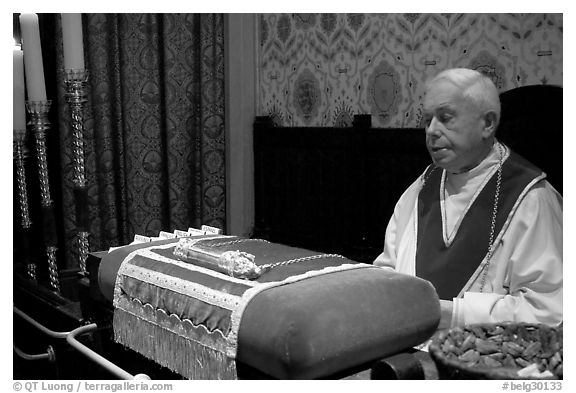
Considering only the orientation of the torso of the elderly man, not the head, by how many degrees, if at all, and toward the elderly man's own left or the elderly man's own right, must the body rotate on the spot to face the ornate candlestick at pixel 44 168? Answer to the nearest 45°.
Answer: approximately 45° to the elderly man's own right

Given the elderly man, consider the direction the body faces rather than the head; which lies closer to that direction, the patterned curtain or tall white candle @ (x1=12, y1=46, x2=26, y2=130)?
the tall white candle

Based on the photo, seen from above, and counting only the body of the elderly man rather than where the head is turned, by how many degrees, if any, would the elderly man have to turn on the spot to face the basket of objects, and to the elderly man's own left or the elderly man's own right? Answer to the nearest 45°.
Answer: approximately 45° to the elderly man's own left

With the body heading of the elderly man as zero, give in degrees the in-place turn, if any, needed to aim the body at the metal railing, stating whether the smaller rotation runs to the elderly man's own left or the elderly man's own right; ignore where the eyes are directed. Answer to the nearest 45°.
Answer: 0° — they already face it

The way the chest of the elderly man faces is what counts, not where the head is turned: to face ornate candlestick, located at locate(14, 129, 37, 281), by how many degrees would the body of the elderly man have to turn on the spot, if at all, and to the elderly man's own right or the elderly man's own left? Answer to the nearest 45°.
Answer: approximately 45° to the elderly man's own right

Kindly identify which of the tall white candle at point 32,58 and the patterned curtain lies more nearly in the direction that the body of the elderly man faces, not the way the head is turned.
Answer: the tall white candle

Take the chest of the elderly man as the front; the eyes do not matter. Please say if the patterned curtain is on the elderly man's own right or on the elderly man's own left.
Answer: on the elderly man's own right

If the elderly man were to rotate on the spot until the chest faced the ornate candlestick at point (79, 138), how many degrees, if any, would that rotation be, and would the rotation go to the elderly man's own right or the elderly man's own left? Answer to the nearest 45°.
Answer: approximately 45° to the elderly man's own right

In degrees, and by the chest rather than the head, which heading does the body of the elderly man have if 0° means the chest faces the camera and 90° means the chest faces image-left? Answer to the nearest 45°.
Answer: approximately 45°
